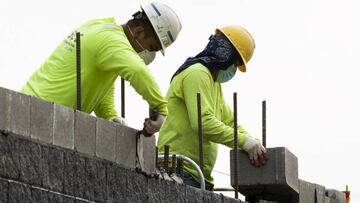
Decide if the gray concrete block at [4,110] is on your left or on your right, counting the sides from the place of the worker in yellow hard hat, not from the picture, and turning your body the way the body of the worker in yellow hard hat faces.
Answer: on your right

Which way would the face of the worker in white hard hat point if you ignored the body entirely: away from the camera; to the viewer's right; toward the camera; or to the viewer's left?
to the viewer's right

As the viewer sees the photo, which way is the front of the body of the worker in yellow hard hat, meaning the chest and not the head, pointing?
to the viewer's right

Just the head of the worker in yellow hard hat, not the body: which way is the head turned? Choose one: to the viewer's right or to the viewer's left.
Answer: to the viewer's right

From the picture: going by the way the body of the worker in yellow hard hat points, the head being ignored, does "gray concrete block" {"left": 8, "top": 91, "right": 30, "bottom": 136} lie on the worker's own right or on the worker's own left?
on the worker's own right
